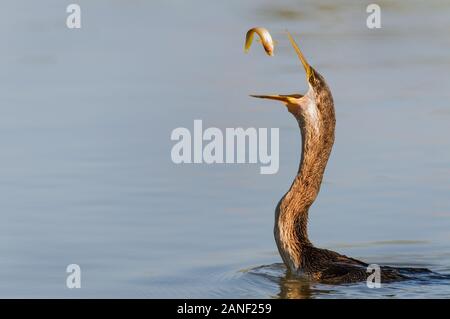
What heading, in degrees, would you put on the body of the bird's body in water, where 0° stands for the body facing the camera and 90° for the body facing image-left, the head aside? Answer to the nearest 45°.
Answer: approximately 90°
